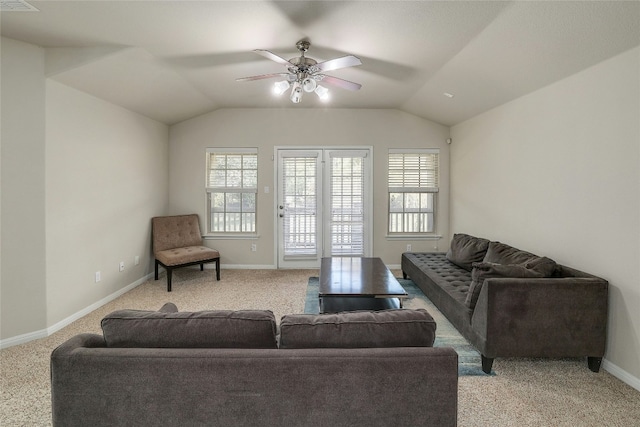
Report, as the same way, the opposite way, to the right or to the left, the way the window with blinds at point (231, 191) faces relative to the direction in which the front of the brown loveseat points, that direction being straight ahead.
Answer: the opposite way

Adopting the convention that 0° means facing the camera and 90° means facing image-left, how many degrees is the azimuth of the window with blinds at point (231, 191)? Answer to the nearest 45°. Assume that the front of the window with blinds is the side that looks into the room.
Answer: approximately 0°

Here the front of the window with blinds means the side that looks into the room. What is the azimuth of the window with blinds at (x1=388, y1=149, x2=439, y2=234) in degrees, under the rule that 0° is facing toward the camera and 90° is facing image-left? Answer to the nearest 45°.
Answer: approximately 0°

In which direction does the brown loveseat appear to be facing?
away from the camera

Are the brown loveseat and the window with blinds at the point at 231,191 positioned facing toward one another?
yes

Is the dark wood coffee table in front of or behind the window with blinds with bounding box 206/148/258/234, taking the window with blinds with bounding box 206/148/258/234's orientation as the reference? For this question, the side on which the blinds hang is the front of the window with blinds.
in front

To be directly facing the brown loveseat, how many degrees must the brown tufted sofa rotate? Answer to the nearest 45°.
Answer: approximately 45° to its left

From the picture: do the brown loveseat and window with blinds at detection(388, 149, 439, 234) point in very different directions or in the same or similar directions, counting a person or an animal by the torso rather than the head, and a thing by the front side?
very different directions

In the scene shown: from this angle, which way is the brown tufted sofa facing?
to the viewer's left

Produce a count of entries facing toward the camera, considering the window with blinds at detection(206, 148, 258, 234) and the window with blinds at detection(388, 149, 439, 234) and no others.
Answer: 2

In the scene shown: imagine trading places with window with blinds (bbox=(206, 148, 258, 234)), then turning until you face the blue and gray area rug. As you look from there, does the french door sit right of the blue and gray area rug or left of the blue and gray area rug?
left
